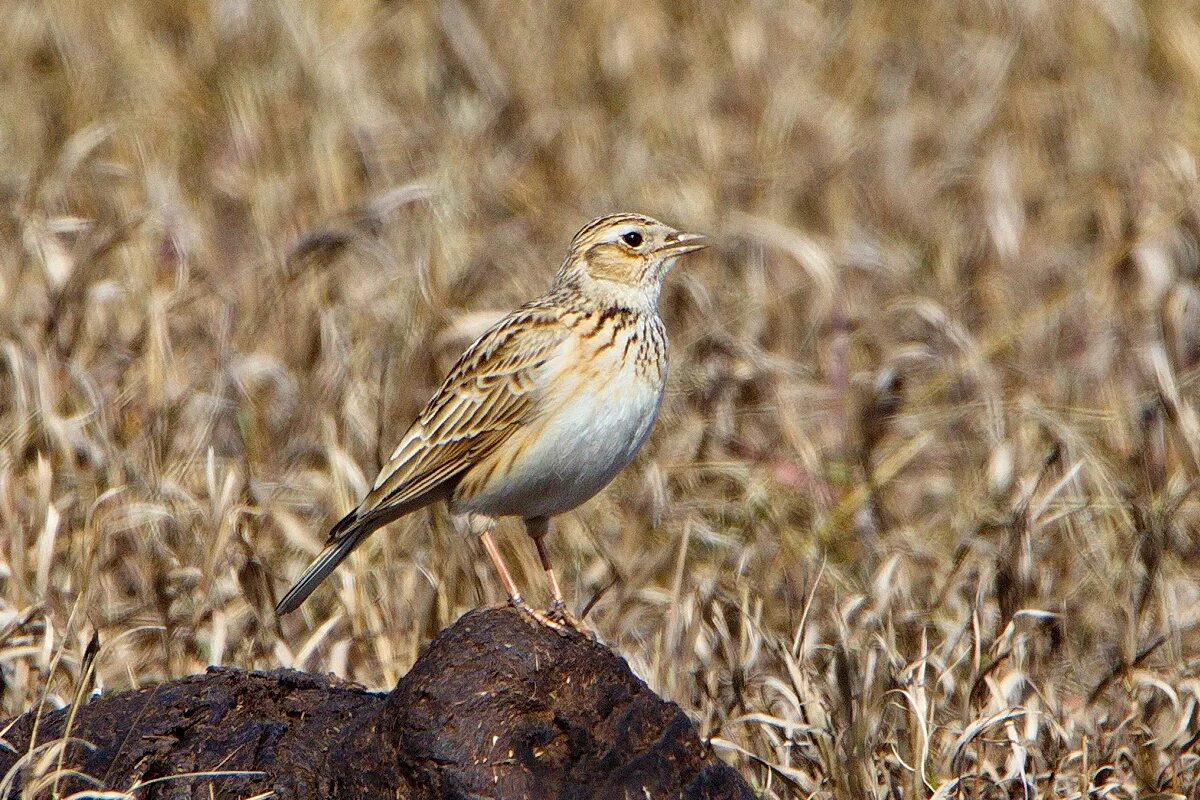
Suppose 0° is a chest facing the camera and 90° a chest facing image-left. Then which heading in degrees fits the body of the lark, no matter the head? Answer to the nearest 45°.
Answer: approximately 270°
